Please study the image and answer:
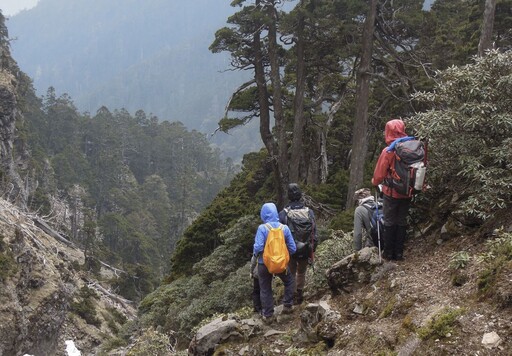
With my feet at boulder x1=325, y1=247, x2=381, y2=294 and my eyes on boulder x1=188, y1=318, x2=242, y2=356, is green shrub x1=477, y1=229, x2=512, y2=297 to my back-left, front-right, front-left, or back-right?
back-left

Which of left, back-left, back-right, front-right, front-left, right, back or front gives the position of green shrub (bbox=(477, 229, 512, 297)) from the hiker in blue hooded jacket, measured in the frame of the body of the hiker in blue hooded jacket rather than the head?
back-right

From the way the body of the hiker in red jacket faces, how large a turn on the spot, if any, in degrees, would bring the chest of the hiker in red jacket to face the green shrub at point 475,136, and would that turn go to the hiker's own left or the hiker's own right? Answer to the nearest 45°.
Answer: approximately 90° to the hiker's own right

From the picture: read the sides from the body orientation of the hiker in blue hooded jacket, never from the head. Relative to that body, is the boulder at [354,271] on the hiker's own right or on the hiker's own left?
on the hiker's own right

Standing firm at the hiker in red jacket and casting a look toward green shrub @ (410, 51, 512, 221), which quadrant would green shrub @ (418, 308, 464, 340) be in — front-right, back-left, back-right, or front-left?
back-right

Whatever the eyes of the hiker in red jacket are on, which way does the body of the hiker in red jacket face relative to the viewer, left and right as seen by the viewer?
facing away from the viewer and to the left of the viewer

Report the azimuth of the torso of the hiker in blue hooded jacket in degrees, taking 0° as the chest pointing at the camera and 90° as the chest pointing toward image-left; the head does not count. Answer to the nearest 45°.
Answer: approximately 180°

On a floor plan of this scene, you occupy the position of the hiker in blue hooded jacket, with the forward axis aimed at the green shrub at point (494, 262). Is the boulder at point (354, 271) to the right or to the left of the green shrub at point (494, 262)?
left
